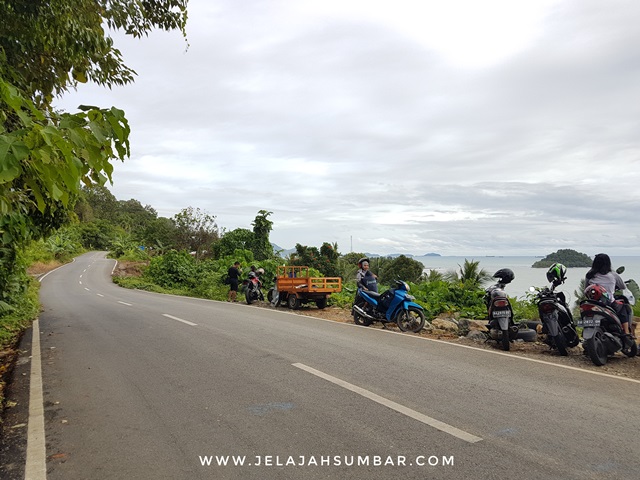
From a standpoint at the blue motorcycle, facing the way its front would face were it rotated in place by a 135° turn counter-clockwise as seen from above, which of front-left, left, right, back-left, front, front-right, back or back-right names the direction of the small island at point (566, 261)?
right

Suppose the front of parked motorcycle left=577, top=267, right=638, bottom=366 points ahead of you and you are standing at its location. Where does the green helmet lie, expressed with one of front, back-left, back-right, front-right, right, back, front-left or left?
left

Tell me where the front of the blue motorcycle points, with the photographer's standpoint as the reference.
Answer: facing the viewer and to the right of the viewer

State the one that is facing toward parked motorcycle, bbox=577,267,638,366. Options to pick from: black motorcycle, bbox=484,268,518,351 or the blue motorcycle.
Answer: the blue motorcycle

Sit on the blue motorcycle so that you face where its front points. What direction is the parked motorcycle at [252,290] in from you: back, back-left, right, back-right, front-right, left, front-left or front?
back

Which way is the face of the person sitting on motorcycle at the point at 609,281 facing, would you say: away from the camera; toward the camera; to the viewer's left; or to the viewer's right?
away from the camera

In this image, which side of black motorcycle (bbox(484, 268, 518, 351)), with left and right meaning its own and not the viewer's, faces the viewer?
back

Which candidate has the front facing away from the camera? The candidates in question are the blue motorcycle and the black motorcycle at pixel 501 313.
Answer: the black motorcycle

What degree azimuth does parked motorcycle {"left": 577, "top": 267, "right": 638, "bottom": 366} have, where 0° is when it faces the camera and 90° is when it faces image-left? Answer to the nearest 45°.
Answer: approximately 225°

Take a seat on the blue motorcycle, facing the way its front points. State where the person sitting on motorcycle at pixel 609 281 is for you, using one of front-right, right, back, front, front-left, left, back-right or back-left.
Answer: front

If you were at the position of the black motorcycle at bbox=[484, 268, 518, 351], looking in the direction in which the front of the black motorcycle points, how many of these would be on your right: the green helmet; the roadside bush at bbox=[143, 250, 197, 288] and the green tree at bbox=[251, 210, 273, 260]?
1

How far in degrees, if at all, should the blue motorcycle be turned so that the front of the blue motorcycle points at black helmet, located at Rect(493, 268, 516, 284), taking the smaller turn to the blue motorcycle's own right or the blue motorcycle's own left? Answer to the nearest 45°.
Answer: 0° — it already faces it

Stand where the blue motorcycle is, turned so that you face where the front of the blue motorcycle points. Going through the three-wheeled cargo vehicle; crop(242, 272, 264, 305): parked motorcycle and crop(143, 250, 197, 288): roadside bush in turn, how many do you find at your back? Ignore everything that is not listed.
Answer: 3

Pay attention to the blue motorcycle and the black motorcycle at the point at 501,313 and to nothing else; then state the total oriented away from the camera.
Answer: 1

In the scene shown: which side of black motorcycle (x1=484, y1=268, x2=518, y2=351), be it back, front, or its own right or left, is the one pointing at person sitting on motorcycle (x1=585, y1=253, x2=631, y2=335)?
right
